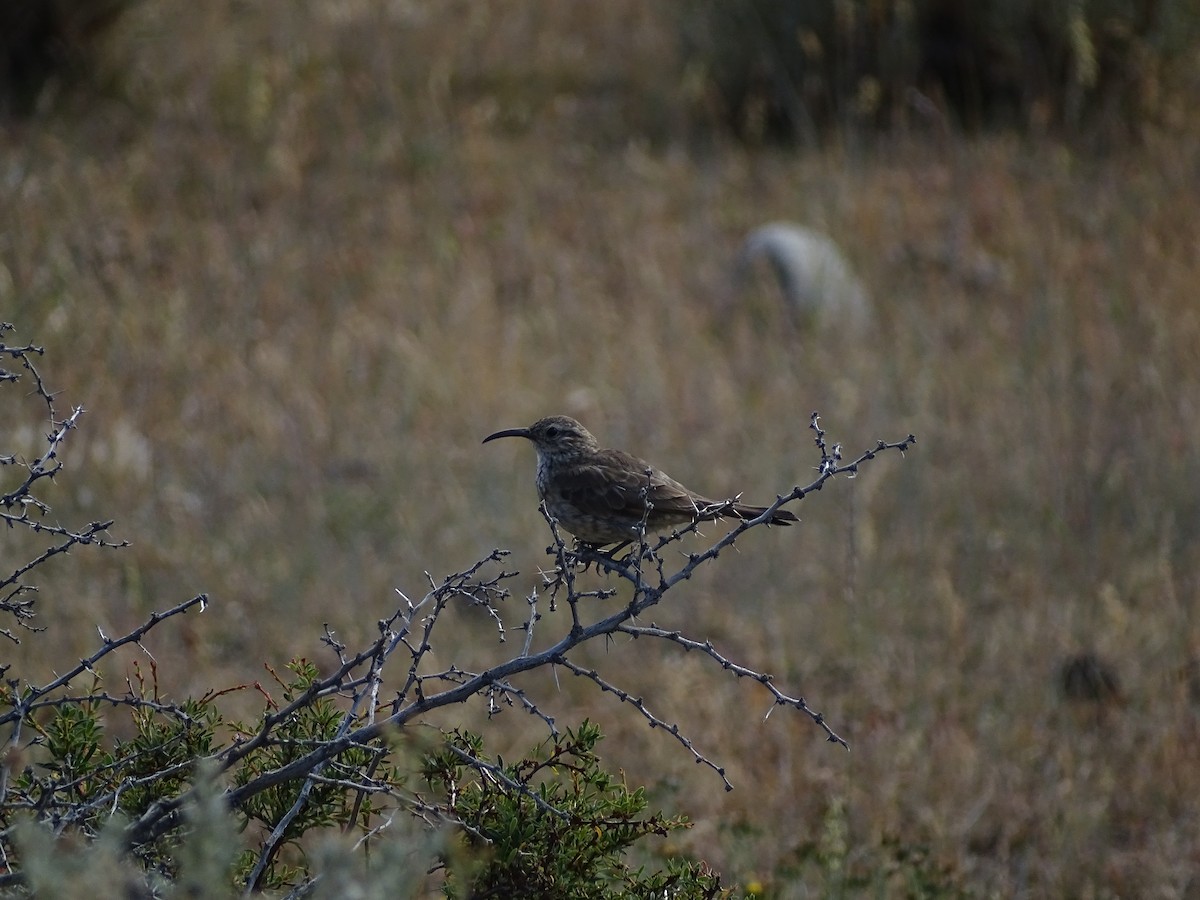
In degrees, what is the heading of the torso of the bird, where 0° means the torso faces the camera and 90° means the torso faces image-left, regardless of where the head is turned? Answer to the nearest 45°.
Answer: approximately 90°
